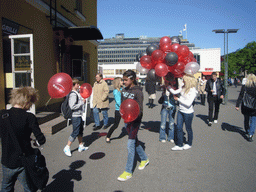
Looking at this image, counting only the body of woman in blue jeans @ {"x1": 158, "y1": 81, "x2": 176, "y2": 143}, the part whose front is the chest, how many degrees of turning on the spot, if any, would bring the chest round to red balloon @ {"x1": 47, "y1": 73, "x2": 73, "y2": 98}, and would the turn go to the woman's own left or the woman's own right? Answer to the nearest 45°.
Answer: approximately 45° to the woman's own right

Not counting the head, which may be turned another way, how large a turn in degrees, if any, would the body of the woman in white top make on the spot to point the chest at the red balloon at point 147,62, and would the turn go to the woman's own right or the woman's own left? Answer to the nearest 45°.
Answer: approximately 45° to the woman's own right

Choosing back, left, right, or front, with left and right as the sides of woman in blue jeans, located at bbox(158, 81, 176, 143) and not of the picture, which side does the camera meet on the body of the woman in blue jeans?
front

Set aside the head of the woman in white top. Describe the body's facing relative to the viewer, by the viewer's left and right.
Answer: facing to the left of the viewer

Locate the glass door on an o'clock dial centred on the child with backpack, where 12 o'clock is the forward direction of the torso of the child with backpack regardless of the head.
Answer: The glass door is roughly at 8 o'clock from the child with backpack.

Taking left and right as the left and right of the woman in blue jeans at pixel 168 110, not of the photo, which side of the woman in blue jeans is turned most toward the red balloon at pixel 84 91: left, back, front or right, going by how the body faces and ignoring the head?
right

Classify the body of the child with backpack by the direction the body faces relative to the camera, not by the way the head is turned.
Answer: to the viewer's right
